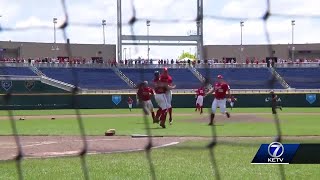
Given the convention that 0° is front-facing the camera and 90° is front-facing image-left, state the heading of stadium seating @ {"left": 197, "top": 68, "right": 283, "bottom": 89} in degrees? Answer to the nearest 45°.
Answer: approximately 0°

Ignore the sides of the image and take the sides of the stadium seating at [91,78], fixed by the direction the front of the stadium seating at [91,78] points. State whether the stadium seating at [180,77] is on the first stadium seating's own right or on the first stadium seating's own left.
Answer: on the first stadium seating's own left

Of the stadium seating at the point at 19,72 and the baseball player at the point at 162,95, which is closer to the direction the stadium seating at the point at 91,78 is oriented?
the baseball player

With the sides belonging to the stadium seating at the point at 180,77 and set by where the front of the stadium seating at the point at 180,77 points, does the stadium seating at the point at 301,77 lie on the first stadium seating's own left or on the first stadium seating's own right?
on the first stadium seating's own left

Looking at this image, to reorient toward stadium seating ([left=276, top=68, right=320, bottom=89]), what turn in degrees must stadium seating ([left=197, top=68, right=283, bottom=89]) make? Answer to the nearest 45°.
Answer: approximately 135° to its left

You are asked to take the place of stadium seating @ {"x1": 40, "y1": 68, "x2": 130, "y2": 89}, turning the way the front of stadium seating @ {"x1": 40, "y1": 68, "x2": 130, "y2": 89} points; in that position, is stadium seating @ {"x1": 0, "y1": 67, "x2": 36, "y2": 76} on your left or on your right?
on your right

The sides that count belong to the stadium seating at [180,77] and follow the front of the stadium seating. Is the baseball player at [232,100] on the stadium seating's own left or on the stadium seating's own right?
on the stadium seating's own left

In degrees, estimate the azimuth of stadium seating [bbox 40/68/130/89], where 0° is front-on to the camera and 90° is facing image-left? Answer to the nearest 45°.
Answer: approximately 0°

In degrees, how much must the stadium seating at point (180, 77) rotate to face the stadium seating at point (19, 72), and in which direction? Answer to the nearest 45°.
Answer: approximately 45° to its right
